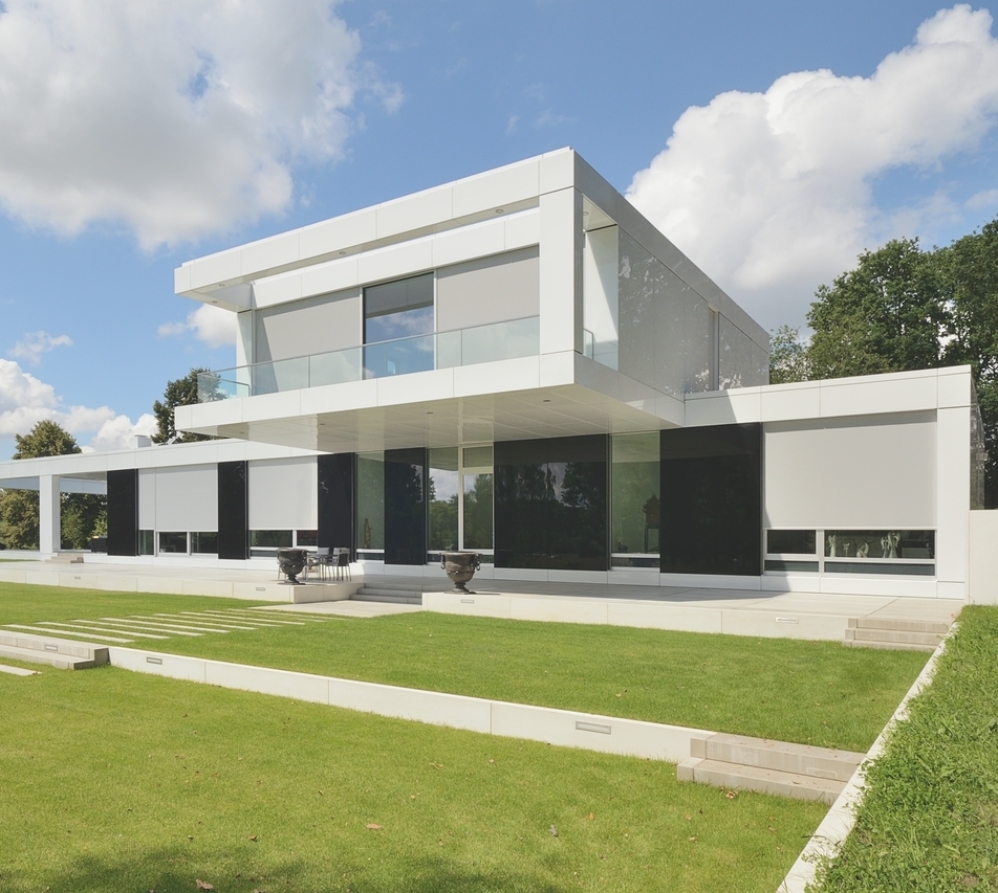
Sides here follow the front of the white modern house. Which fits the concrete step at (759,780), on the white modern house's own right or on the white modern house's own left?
on the white modern house's own left

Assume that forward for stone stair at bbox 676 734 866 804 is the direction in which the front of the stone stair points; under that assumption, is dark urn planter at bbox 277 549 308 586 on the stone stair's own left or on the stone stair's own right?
on the stone stair's own right

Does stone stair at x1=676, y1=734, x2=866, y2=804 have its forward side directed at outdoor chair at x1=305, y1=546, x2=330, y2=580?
no

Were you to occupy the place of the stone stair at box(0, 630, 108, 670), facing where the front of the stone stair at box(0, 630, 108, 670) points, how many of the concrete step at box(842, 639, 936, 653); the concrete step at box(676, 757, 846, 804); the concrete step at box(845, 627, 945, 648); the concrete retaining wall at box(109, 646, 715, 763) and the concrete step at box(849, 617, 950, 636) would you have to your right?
0

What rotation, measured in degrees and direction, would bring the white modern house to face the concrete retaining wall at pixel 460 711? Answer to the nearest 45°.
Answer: approximately 45° to its left

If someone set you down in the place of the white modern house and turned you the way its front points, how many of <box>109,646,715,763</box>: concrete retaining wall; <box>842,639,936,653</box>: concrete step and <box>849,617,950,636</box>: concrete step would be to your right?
0

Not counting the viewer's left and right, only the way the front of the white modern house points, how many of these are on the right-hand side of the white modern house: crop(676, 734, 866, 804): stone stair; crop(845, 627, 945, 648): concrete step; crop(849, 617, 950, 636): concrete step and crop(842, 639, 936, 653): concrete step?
0

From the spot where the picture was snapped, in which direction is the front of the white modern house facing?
facing the viewer and to the left of the viewer

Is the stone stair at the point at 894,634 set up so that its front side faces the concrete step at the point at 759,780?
yes

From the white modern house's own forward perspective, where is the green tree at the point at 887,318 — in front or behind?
behind

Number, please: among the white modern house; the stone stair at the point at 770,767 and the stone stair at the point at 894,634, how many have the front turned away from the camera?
0

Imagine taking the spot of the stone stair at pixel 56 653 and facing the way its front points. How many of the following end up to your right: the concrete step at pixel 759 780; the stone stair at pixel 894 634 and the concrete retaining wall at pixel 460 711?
0

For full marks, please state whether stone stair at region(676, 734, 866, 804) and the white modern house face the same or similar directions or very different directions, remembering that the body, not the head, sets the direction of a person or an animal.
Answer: same or similar directions

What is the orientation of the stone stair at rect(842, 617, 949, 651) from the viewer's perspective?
toward the camera
